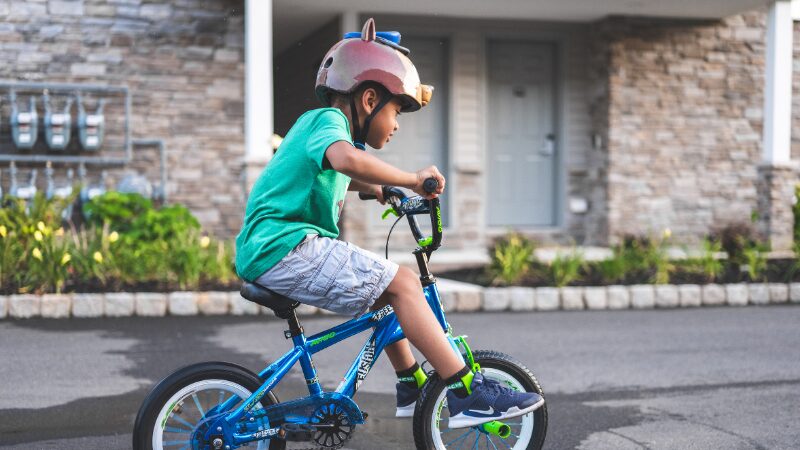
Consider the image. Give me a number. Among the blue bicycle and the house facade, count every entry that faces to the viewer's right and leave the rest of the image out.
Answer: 1

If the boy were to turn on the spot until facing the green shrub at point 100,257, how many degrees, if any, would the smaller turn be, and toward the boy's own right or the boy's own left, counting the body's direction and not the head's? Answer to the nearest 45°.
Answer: approximately 135° to the boy's own left

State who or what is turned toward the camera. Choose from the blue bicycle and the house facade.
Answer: the house facade

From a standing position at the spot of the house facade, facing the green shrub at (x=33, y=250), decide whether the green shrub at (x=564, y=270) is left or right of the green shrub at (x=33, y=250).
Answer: left

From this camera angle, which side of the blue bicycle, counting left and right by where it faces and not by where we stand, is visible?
right

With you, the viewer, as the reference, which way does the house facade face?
facing the viewer

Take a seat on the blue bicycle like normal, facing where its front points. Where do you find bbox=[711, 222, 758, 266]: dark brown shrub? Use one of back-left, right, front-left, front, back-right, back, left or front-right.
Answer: front-left

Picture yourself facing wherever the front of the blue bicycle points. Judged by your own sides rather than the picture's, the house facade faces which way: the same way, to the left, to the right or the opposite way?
to the right

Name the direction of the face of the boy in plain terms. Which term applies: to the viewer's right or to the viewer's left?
to the viewer's right

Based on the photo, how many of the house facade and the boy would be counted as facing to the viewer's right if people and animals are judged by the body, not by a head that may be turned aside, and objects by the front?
1

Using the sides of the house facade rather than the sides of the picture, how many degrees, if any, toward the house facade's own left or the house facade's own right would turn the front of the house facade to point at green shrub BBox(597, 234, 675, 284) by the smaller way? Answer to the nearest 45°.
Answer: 0° — it already faces it

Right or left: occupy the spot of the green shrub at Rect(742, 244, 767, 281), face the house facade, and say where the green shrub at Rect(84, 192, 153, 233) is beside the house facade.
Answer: left

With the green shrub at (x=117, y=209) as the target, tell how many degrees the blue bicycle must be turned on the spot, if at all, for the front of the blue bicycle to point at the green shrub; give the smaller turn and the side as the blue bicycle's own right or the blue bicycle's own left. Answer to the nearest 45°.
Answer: approximately 90° to the blue bicycle's own left

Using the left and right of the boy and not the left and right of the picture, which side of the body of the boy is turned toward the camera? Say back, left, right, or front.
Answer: right
